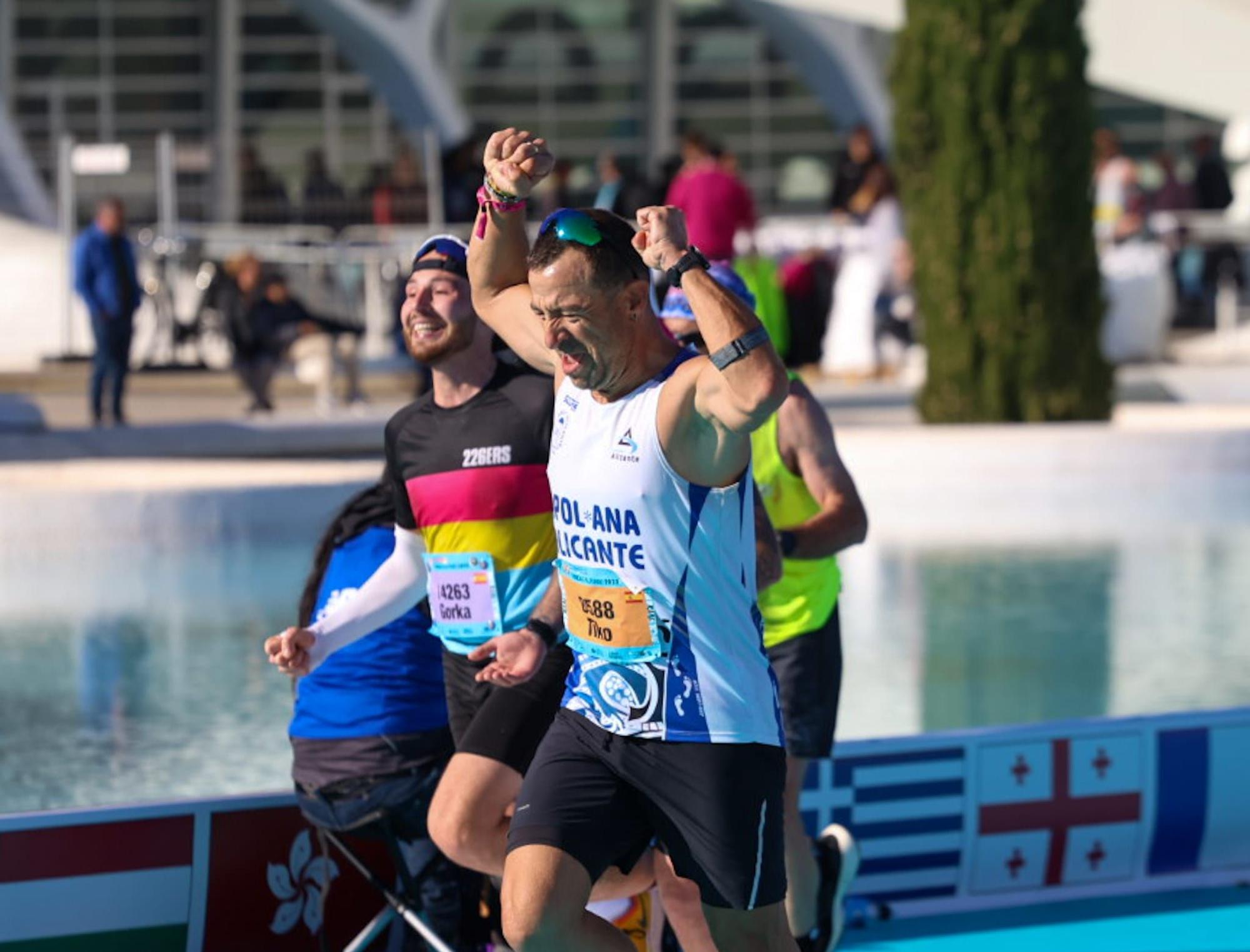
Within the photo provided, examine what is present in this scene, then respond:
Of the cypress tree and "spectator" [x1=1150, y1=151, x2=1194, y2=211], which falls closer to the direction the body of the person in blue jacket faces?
the cypress tree

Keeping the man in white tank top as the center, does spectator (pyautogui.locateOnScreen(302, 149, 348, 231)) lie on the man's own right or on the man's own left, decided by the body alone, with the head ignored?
on the man's own right

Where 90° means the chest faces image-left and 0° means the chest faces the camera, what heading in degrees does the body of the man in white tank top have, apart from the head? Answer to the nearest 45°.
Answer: approximately 45°

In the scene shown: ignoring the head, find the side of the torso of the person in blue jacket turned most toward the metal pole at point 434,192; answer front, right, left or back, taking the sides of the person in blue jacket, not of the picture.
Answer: left

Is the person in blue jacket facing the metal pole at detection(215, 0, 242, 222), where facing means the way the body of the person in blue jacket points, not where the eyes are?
no

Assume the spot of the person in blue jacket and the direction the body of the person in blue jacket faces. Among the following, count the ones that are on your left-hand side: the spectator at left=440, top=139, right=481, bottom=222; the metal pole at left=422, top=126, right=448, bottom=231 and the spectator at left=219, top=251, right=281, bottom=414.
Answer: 3

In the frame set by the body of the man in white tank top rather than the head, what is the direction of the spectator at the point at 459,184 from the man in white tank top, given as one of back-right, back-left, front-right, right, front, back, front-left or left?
back-right

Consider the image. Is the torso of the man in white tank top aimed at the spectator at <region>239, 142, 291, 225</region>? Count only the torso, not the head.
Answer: no

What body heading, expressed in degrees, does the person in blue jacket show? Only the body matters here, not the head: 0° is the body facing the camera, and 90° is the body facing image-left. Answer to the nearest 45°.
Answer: approximately 315°

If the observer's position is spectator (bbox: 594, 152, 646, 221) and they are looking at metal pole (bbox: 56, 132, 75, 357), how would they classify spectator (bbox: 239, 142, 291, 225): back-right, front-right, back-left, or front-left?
front-right

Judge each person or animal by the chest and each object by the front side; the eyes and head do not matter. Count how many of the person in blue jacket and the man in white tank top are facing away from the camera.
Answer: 0

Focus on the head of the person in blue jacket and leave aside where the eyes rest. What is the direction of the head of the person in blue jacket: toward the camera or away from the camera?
toward the camera

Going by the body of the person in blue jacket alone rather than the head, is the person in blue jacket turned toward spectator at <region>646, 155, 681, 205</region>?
no

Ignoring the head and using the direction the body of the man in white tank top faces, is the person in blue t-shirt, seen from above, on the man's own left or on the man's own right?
on the man's own right
